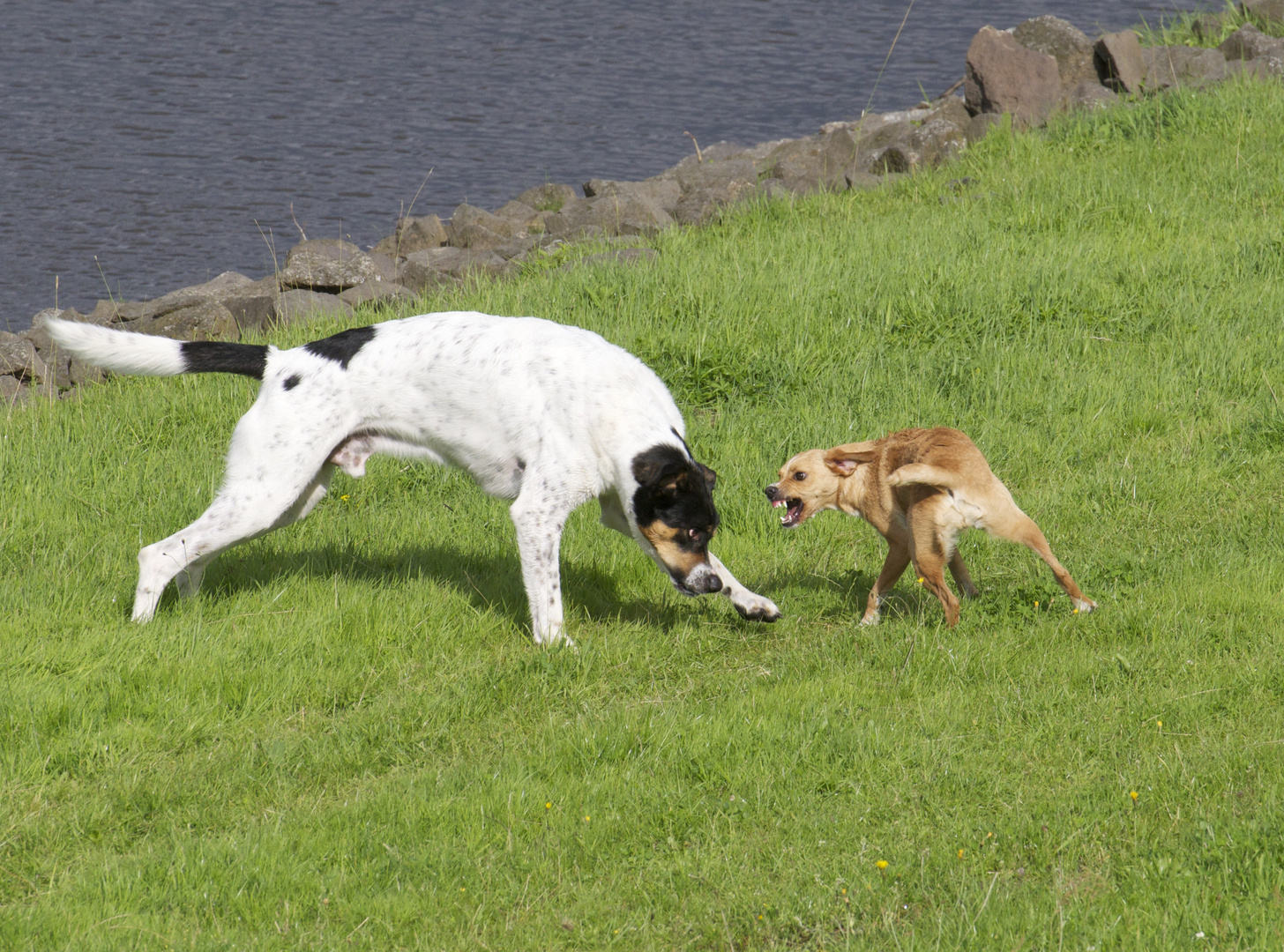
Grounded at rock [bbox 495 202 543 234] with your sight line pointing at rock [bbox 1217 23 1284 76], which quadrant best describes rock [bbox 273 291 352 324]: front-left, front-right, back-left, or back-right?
back-right

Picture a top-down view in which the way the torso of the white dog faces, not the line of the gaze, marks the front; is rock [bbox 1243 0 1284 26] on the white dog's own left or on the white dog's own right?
on the white dog's own left

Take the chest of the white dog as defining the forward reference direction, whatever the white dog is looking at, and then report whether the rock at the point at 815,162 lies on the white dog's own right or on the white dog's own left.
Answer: on the white dog's own left

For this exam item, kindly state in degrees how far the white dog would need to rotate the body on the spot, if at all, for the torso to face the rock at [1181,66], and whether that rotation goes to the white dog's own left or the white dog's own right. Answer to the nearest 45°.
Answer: approximately 45° to the white dog's own left

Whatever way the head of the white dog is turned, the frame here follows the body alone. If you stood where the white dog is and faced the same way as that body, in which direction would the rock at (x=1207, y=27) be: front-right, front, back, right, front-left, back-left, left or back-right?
front-left

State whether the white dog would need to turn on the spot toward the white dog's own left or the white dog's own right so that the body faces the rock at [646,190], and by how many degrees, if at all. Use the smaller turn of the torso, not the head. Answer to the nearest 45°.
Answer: approximately 90° to the white dog's own left

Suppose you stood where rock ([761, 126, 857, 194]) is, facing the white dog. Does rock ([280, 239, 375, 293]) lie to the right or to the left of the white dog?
right

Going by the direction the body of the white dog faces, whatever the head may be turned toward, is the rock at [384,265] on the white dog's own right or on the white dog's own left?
on the white dog's own left

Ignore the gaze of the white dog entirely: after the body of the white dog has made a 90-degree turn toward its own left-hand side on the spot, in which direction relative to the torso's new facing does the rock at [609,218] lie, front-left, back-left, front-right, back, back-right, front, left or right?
front

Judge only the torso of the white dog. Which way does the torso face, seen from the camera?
to the viewer's right

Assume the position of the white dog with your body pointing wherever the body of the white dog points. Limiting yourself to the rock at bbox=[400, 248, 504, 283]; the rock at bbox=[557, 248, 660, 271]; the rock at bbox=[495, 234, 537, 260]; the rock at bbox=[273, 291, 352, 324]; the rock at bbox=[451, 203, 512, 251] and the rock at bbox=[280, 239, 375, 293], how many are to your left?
6

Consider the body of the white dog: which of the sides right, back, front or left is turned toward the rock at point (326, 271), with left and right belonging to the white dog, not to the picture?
left

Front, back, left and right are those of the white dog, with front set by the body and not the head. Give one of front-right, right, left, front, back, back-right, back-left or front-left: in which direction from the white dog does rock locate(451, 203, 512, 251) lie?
left
